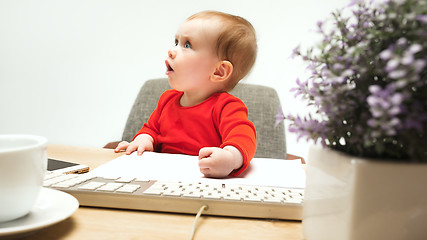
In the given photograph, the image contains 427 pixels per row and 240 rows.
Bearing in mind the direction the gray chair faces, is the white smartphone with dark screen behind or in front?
in front

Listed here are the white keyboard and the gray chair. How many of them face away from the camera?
1

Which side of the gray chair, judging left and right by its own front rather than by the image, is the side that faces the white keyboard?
front

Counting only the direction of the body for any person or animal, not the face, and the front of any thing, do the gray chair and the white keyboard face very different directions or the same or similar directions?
very different directions

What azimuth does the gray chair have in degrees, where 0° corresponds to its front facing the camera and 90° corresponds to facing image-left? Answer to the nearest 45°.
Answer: approximately 0°

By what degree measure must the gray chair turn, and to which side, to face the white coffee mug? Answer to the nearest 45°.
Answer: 0° — it already faces it

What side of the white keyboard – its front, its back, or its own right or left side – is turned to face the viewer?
back
